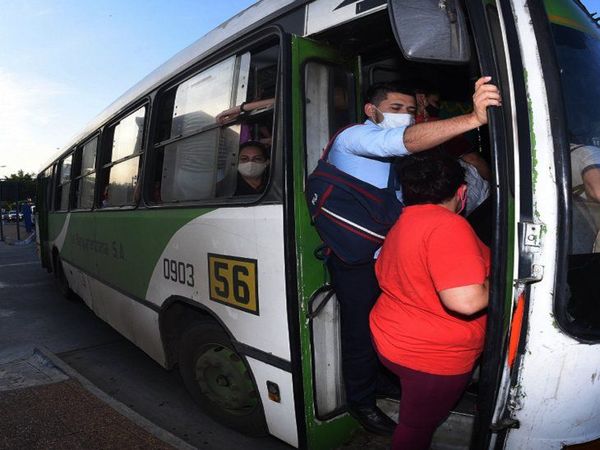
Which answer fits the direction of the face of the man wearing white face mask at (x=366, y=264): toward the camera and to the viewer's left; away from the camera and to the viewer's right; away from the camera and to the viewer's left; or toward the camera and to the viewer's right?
toward the camera and to the viewer's right

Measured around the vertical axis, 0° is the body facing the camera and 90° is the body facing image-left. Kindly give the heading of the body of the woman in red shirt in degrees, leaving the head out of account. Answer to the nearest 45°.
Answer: approximately 225°

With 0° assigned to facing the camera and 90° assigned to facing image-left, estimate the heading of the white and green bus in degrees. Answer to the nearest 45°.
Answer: approximately 315°

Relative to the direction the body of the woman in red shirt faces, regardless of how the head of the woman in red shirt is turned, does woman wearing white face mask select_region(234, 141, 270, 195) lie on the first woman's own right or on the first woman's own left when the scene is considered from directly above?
on the first woman's own left
